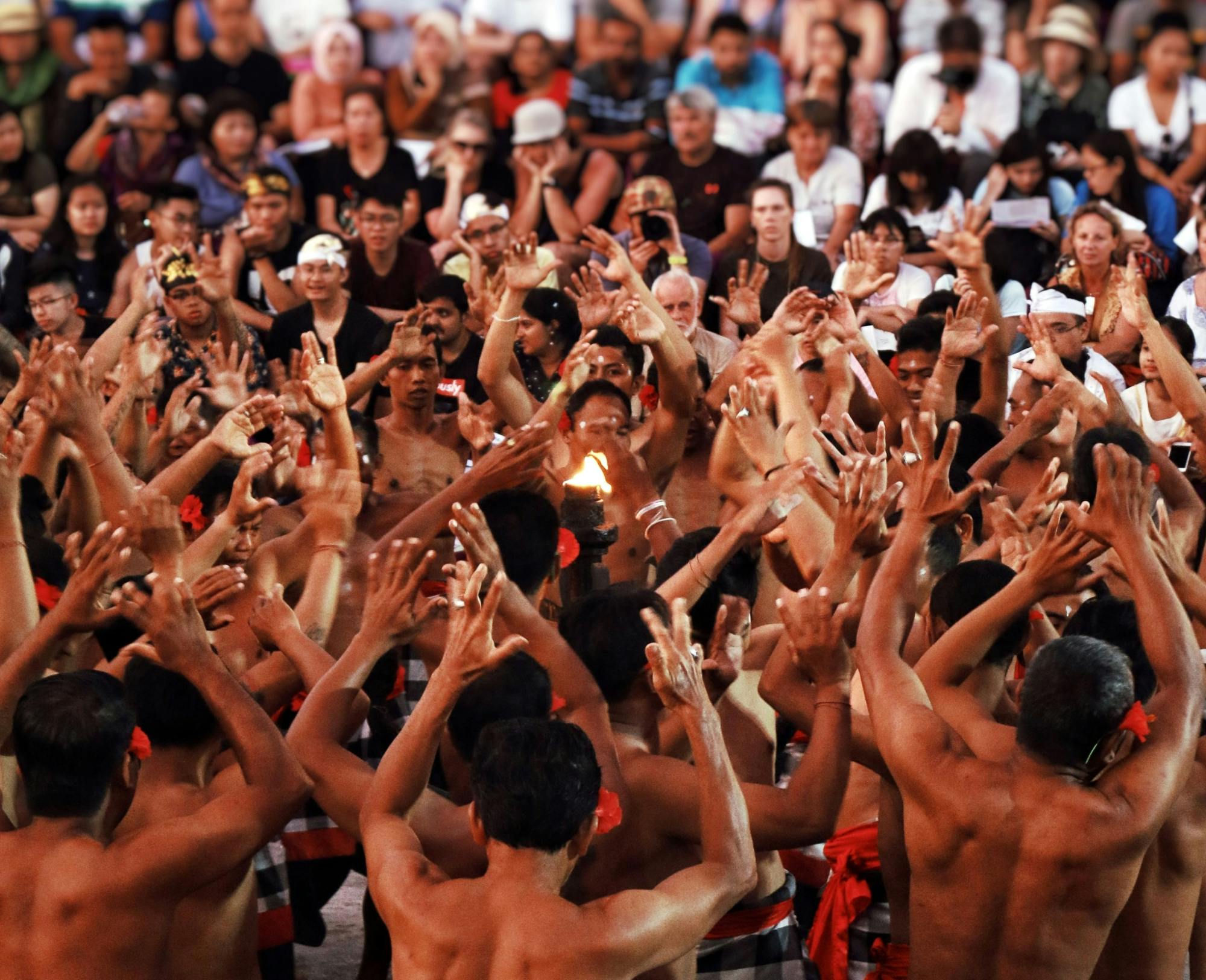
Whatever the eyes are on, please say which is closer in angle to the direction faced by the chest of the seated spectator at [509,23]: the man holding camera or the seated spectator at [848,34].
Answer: the man holding camera

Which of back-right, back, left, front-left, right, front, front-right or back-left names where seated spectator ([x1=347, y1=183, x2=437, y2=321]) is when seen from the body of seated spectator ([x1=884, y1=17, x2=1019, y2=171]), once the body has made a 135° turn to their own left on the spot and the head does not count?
back

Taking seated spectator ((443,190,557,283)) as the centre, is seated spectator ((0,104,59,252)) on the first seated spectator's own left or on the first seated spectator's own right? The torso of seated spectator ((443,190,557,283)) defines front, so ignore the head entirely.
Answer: on the first seated spectator's own right

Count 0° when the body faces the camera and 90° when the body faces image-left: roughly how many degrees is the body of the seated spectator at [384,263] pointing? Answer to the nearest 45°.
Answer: approximately 0°

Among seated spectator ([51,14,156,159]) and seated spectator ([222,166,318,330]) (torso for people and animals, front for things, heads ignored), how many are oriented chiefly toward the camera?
2

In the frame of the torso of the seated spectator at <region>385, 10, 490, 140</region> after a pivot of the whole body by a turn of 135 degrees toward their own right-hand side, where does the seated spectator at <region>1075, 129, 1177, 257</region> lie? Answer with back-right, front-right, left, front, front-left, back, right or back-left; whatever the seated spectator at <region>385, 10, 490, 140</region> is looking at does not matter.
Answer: back
